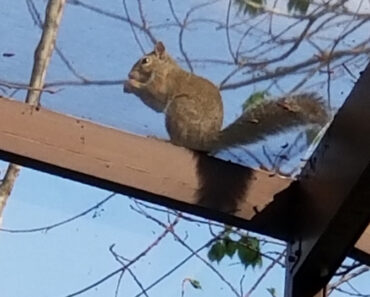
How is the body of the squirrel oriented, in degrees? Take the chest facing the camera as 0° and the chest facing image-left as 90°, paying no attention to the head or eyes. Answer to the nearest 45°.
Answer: approximately 90°
